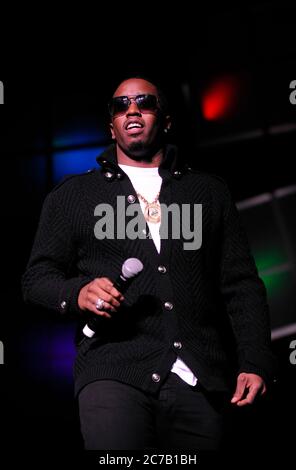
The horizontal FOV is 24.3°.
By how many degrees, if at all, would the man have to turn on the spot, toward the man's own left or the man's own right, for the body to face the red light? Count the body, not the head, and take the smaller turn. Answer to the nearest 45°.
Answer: approximately 180°

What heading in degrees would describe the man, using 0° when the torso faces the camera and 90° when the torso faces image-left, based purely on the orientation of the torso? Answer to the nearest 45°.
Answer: approximately 0°

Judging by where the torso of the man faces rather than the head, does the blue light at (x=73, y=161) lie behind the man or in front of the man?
behind

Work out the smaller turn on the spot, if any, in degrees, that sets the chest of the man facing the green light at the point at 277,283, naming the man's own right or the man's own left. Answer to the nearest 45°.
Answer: approximately 135° to the man's own left
